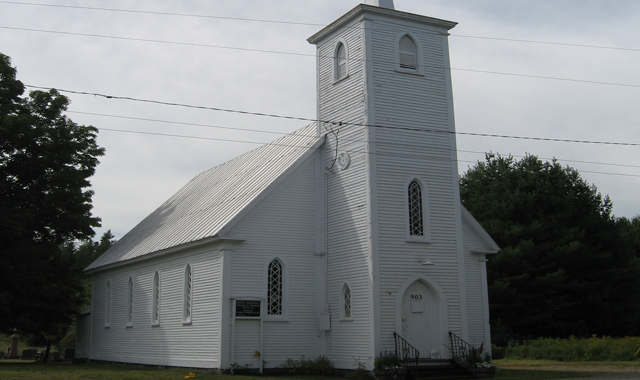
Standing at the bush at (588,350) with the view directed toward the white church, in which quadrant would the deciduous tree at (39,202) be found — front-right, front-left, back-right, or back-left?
front-right

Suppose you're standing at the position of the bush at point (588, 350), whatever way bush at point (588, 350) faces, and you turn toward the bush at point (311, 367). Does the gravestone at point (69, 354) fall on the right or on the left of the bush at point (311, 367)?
right

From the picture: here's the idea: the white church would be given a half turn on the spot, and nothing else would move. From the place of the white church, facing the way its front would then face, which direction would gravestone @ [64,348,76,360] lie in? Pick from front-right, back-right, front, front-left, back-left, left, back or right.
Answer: front

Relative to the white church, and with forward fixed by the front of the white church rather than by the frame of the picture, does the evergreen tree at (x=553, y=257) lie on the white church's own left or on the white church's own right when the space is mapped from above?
on the white church's own left

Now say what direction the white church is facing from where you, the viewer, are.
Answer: facing the viewer and to the right of the viewer

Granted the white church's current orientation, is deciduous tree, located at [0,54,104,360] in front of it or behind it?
behind

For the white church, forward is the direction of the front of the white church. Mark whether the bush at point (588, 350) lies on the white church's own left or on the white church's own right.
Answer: on the white church's own left

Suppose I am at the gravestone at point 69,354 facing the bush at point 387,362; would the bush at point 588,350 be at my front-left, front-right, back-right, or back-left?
front-left
